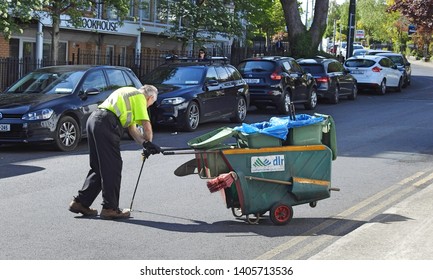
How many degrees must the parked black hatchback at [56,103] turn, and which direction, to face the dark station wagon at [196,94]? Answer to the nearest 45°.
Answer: approximately 180°

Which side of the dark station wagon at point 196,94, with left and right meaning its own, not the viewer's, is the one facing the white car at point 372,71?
back

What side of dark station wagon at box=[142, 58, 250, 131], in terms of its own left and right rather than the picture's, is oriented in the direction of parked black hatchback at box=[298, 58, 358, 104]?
back

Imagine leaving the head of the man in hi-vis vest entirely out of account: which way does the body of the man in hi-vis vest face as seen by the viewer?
to the viewer's right

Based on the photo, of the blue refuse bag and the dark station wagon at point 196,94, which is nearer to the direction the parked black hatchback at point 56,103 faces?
the blue refuse bag

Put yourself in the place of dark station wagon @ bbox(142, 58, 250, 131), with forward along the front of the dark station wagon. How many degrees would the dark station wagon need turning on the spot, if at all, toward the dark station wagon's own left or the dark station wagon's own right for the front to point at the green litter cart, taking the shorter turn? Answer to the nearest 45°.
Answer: approximately 45° to the dark station wagon's own left

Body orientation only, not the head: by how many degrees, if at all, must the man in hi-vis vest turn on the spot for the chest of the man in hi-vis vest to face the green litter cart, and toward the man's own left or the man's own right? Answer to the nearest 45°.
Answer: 0° — they already face it

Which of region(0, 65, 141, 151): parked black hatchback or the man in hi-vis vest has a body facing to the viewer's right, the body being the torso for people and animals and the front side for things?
the man in hi-vis vest

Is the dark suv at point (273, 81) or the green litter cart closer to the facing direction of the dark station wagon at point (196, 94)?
the green litter cart

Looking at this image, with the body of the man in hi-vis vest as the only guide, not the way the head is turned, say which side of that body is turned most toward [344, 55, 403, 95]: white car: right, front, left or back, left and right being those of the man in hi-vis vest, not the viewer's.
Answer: left
